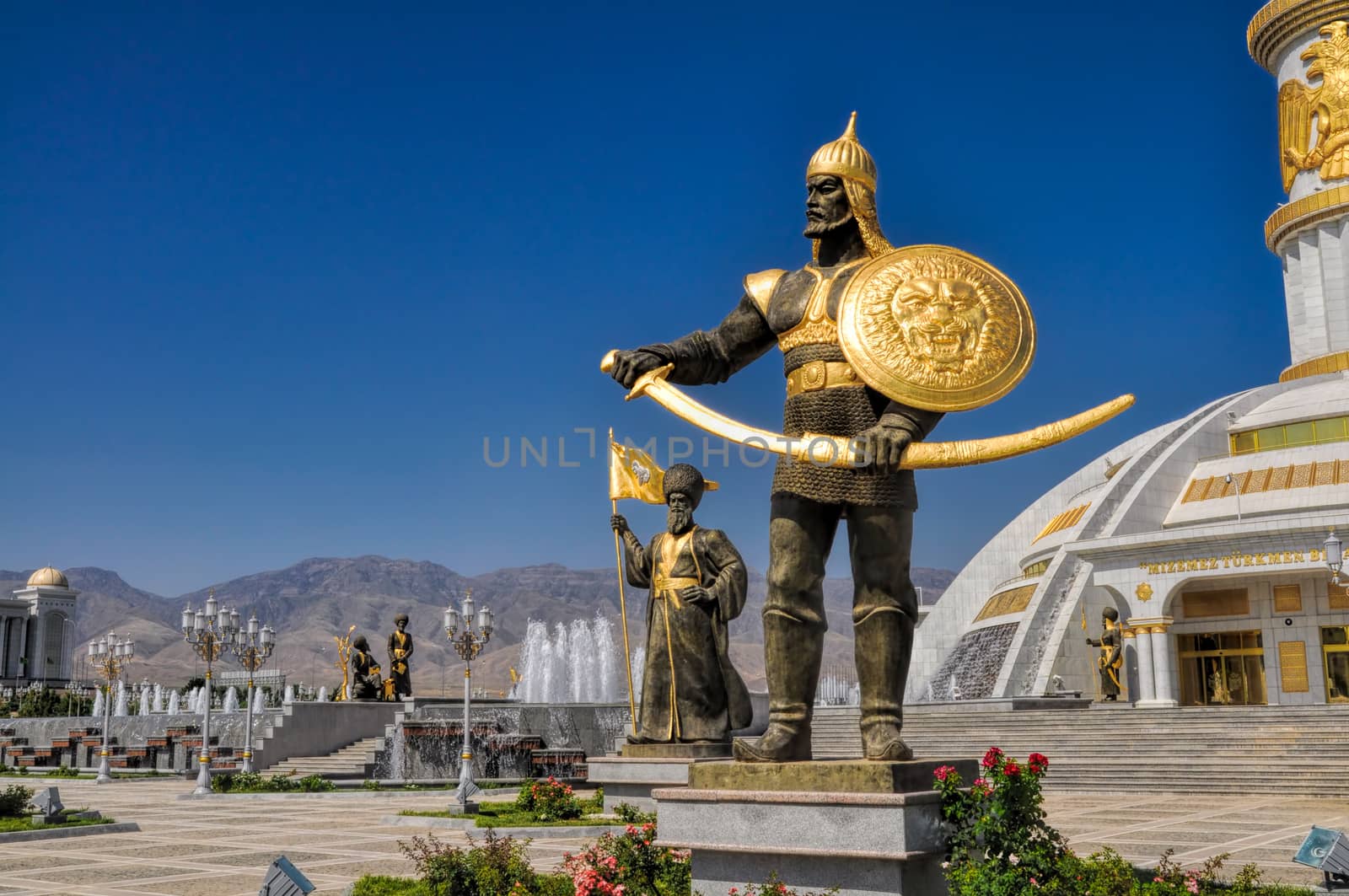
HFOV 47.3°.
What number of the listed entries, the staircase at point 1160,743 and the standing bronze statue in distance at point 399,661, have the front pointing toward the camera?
2

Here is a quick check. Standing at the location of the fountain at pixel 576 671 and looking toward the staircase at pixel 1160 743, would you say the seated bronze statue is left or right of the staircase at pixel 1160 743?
right

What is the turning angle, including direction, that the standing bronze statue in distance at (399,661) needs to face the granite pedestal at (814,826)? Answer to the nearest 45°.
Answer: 0° — it already faces it

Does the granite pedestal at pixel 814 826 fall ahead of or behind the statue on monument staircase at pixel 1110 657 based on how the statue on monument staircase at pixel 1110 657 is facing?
ahead

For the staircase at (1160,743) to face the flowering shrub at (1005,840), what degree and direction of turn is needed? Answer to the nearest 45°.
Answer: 0° — it already faces it

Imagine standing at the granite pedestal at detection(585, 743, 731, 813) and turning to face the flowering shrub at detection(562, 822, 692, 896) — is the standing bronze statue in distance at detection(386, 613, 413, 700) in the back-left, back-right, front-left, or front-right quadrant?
back-right

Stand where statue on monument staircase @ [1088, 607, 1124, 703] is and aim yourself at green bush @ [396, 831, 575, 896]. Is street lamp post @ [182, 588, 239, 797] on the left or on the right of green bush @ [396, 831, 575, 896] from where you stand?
right

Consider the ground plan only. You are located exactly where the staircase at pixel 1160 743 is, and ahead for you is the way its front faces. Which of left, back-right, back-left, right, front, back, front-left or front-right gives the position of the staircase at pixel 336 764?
right

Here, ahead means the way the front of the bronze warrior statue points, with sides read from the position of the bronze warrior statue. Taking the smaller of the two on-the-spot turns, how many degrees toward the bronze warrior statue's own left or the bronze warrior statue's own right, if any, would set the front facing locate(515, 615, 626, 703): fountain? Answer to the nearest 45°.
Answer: approximately 135° to the bronze warrior statue's own right

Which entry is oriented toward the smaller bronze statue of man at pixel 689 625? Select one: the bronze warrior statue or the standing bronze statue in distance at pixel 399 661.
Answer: the standing bronze statue in distance
